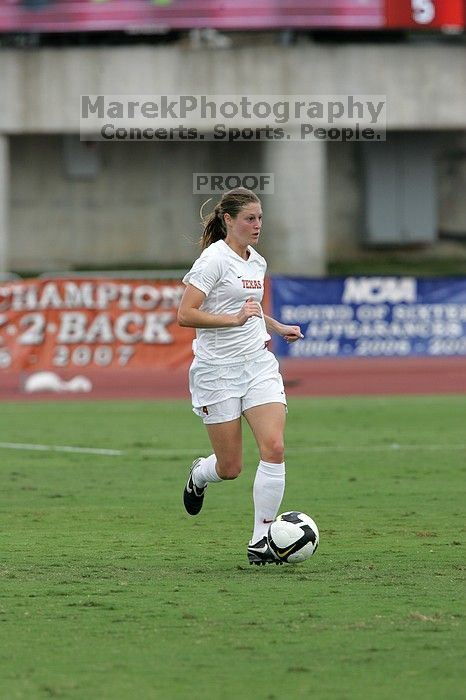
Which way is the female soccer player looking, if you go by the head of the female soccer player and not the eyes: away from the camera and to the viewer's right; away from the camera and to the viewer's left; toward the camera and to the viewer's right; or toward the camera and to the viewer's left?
toward the camera and to the viewer's right

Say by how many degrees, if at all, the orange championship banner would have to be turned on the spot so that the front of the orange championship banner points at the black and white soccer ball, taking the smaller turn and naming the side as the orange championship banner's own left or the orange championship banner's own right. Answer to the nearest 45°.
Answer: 0° — it already faces it

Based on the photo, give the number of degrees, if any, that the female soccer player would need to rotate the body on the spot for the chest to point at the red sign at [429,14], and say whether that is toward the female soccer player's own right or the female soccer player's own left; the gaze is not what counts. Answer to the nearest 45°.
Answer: approximately 135° to the female soccer player's own left

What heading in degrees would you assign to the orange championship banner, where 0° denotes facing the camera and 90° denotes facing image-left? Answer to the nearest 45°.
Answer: approximately 0°

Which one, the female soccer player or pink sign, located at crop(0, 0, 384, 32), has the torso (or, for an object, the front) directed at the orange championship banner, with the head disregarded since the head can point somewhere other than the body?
the pink sign

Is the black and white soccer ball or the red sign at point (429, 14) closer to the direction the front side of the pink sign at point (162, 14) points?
the black and white soccer ball

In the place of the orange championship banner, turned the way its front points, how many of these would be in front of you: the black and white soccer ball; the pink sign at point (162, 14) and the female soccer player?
2

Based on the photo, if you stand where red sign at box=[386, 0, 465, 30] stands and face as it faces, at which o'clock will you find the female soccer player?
The female soccer player is roughly at 12 o'clock from the red sign.

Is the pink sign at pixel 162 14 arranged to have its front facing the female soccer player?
yes
